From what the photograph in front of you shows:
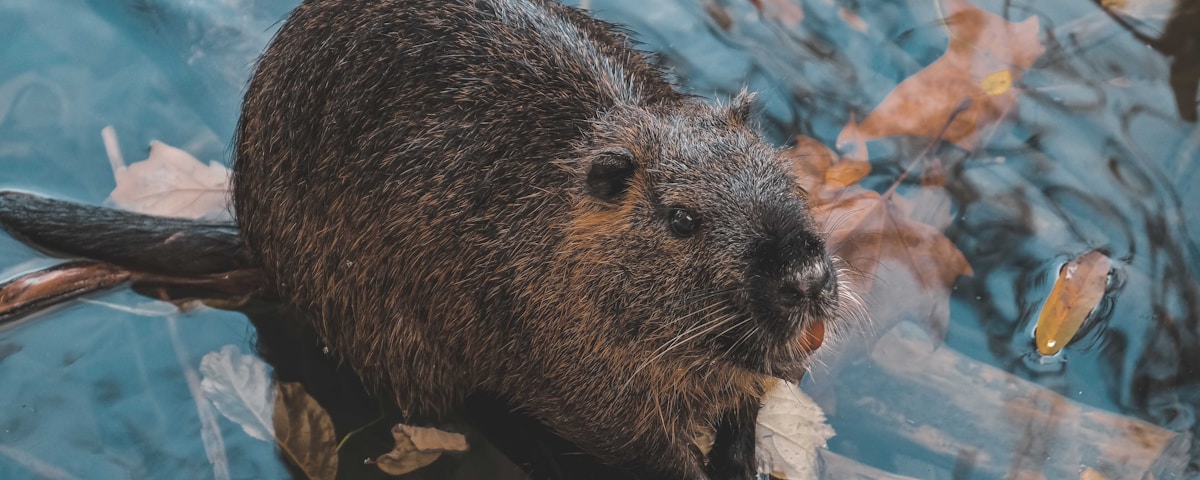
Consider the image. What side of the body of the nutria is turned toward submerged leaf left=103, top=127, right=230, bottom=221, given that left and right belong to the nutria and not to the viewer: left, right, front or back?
back

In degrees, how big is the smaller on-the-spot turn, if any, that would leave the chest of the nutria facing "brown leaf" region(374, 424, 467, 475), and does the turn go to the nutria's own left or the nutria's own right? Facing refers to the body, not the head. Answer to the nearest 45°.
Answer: approximately 135° to the nutria's own right

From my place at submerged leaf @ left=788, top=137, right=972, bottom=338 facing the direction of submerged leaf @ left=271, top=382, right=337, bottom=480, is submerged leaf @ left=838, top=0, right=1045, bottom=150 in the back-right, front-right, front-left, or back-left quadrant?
back-right

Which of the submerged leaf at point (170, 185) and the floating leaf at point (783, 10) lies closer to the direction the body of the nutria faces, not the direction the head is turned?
the floating leaf

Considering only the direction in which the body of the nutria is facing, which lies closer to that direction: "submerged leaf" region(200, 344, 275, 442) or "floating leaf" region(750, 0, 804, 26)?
the floating leaf

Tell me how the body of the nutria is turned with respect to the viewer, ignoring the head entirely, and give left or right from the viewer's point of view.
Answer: facing the viewer and to the right of the viewer

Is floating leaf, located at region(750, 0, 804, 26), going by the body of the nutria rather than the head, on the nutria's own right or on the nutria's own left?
on the nutria's own left

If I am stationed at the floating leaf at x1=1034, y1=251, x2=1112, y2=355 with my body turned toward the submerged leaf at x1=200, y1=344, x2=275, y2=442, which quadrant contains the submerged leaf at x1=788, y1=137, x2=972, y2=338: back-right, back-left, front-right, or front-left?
front-right
